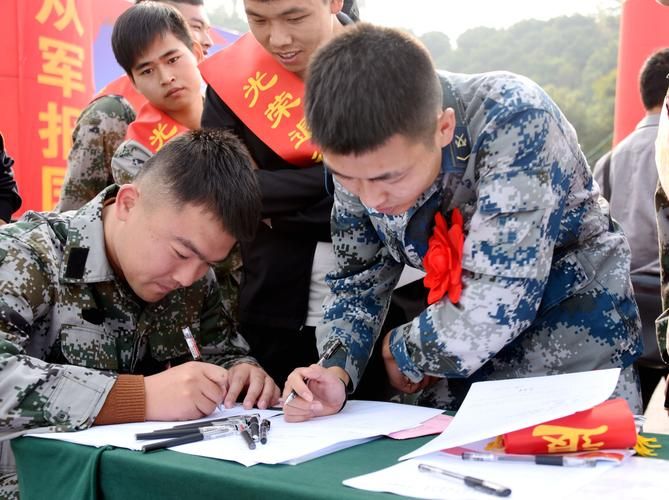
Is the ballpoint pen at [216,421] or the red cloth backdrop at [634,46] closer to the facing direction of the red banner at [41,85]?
the ballpoint pen

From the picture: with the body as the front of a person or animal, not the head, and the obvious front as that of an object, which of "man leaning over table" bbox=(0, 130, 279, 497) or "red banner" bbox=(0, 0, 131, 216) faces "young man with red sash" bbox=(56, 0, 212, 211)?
the red banner

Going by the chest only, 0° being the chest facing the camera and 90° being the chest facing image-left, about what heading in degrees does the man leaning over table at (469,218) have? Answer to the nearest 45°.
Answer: approximately 45°

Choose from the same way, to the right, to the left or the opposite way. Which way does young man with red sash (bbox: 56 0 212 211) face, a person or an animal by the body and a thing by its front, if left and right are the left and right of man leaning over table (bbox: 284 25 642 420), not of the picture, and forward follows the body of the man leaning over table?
to the left

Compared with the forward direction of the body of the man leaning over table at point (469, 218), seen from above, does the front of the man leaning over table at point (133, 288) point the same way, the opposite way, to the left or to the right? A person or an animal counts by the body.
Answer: to the left

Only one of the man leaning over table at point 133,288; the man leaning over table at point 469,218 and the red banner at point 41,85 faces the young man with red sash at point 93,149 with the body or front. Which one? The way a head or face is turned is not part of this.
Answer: the red banner

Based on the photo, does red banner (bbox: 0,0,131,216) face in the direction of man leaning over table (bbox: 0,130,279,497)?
yes

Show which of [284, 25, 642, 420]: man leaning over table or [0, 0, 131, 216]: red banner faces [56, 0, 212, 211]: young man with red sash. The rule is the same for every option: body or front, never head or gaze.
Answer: the red banner
